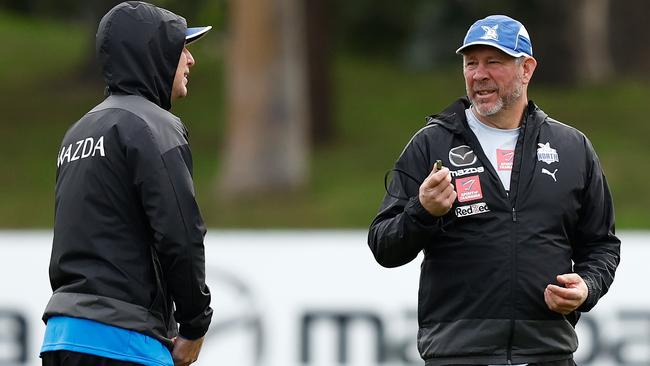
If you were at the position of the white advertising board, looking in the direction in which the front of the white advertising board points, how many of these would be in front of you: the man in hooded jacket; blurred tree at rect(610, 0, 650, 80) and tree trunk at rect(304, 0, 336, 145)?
1

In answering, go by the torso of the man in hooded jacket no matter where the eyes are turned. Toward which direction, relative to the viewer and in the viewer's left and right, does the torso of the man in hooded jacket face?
facing away from the viewer and to the right of the viewer

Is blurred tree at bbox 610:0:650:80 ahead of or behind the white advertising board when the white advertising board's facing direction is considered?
behind

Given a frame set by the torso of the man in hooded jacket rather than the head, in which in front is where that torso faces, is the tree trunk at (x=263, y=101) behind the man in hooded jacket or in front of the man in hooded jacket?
in front

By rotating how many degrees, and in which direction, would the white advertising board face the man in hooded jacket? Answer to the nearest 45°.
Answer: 0° — it already faces them

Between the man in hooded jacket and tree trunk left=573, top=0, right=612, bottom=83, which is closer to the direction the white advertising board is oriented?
the man in hooded jacket

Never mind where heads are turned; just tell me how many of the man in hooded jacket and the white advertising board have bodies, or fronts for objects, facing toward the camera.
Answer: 1

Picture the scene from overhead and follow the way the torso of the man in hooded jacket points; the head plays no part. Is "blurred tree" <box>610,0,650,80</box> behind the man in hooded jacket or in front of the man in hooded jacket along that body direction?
in front

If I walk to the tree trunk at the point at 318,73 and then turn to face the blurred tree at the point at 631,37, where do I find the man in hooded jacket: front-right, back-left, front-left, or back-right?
back-right

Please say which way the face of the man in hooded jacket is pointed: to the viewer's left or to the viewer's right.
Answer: to the viewer's right
